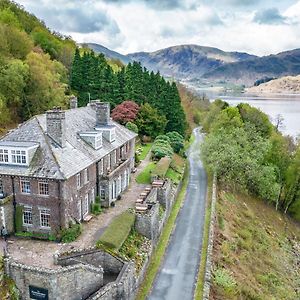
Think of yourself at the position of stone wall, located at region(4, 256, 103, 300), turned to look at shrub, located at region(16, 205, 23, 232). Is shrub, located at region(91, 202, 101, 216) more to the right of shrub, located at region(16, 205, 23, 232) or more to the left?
right

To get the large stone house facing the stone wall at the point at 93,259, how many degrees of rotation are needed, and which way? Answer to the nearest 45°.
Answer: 0° — it already faces it

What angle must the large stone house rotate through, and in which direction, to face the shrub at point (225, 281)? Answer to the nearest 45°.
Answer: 0° — it already faces it

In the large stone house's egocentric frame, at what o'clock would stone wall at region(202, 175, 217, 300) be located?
The stone wall is roughly at 11 o'clock from the large stone house.

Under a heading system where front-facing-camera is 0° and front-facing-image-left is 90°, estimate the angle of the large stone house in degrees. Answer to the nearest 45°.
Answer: approximately 315°
